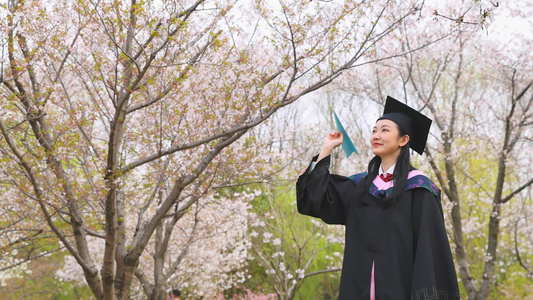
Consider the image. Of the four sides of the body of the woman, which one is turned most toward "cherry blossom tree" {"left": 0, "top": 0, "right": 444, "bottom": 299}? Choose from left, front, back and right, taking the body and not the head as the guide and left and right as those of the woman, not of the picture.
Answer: right

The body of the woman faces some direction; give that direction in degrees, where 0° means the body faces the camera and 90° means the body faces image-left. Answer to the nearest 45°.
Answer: approximately 45°

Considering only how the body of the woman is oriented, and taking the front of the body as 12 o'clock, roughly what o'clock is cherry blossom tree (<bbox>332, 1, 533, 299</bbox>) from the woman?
The cherry blossom tree is roughly at 5 o'clock from the woman.

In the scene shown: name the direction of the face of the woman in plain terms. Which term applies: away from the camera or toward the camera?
toward the camera
